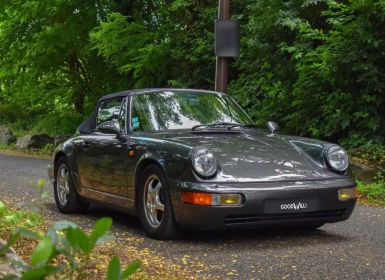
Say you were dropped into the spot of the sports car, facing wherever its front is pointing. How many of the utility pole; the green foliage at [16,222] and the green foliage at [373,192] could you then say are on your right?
1

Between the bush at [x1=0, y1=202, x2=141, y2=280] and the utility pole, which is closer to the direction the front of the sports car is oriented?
the bush

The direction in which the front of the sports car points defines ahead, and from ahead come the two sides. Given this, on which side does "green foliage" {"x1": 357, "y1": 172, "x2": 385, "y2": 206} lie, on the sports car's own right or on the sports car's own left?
on the sports car's own left

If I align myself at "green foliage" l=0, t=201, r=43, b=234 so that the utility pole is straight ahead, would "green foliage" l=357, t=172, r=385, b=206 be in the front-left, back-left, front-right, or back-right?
front-right

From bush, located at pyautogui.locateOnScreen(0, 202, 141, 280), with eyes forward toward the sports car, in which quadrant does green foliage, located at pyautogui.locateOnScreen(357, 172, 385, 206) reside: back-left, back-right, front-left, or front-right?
front-right

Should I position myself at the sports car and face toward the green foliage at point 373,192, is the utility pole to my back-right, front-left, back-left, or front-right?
front-left

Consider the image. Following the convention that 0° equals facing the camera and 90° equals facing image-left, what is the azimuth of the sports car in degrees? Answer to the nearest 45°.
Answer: approximately 315°

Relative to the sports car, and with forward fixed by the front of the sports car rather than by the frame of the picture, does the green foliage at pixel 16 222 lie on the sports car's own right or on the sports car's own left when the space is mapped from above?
on the sports car's own right

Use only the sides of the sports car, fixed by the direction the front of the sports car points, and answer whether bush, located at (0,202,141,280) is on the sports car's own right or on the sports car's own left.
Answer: on the sports car's own right

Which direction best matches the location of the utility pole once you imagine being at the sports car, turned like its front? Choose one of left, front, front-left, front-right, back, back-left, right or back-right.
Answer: back-left
